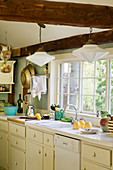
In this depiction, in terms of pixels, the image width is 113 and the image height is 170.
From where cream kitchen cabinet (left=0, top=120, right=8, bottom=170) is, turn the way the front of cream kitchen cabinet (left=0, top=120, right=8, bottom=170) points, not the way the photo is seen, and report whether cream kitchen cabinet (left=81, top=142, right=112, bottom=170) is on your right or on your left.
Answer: on your left

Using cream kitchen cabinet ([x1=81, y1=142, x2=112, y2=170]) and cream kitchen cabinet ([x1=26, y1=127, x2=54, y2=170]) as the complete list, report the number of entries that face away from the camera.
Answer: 0

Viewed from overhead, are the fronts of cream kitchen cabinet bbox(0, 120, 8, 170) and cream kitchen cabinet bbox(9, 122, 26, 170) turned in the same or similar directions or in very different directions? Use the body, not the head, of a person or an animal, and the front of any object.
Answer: same or similar directions

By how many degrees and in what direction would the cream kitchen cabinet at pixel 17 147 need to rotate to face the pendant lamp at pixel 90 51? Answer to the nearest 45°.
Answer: approximately 90° to its left

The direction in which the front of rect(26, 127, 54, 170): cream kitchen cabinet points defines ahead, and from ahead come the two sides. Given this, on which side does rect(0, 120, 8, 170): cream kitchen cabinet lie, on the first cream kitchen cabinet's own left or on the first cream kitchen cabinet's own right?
on the first cream kitchen cabinet's own right

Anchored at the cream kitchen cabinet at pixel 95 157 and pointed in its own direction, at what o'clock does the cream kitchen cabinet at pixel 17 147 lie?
the cream kitchen cabinet at pixel 17 147 is roughly at 3 o'clock from the cream kitchen cabinet at pixel 95 157.

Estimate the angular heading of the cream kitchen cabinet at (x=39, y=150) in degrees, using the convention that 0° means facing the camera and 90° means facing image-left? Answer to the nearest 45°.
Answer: approximately 45°

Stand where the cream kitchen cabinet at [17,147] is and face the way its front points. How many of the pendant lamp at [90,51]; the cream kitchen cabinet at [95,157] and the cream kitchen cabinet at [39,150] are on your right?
0

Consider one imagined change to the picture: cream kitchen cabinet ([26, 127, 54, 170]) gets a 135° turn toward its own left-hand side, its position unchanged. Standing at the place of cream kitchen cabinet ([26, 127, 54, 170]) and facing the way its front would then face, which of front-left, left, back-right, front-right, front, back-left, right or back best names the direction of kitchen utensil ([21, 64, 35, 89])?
left

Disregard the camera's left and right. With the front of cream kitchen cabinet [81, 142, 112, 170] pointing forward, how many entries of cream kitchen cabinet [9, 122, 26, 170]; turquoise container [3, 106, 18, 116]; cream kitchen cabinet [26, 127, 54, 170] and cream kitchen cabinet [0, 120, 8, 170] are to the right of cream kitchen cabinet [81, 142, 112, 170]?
4

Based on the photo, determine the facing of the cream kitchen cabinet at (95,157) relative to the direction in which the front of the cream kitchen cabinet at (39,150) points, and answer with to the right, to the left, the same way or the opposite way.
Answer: the same way

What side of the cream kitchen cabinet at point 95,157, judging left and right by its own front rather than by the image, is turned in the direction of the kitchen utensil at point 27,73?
right

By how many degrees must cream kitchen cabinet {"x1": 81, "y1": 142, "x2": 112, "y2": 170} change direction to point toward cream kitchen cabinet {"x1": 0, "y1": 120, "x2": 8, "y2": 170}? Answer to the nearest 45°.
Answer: approximately 90° to its right
